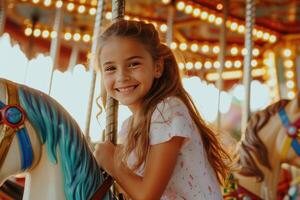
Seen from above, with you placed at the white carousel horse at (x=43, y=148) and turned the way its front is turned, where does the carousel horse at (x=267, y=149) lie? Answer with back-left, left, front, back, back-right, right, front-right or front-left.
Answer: back-right

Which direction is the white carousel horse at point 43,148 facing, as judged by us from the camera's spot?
facing to the left of the viewer
